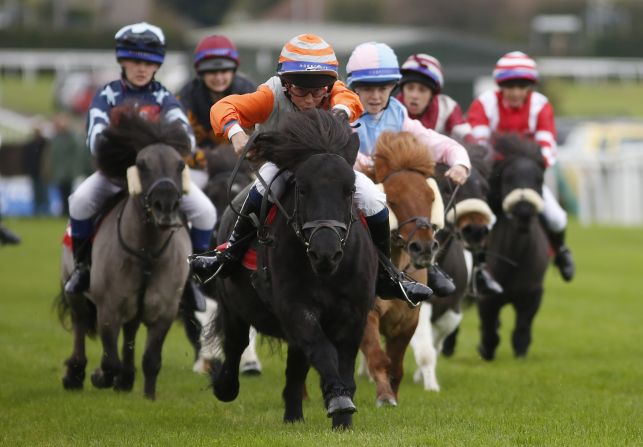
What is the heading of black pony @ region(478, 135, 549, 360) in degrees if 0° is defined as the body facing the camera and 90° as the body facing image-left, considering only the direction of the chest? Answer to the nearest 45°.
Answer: approximately 0°

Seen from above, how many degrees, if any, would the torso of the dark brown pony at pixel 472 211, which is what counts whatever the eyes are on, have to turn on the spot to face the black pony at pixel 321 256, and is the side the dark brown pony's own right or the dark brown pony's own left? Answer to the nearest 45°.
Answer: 0° — it already faces it

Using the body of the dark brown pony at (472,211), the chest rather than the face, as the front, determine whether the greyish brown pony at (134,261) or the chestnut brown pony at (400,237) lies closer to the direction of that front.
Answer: the chestnut brown pony

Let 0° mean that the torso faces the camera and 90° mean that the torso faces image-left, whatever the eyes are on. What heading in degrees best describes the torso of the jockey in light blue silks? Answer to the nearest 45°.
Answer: approximately 0°

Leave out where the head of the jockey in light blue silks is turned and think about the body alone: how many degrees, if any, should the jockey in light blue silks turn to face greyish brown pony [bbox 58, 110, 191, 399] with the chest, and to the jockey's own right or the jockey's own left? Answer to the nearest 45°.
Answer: approximately 90° to the jockey's own right

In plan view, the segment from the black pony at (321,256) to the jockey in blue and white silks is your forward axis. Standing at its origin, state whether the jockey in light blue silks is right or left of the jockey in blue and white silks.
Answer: right

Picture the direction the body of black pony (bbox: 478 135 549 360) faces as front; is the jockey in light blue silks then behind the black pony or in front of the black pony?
in front
